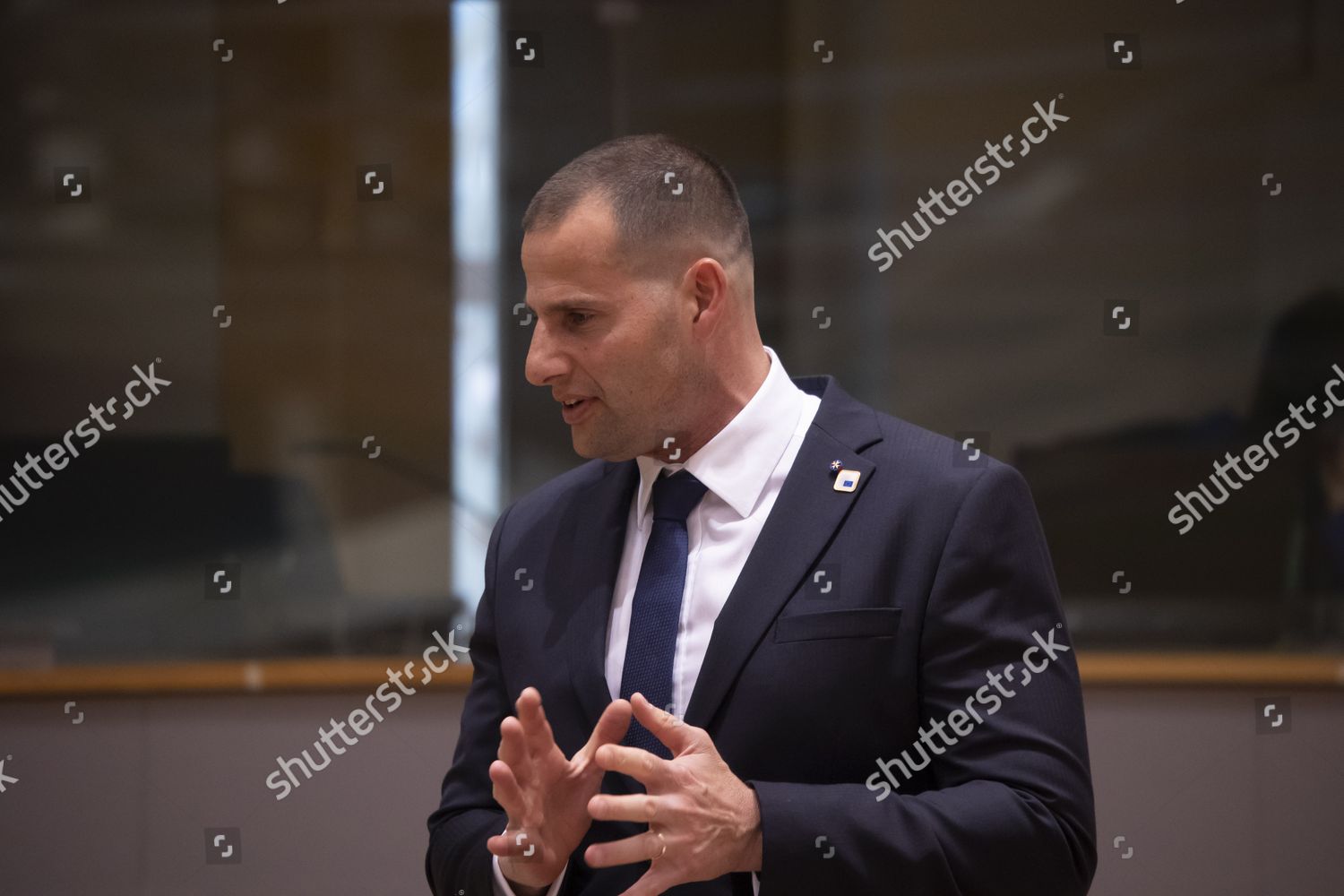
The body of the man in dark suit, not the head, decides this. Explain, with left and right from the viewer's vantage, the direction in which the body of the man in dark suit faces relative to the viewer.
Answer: facing the viewer and to the left of the viewer

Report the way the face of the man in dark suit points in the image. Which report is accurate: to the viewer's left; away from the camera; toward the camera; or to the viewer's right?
to the viewer's left
